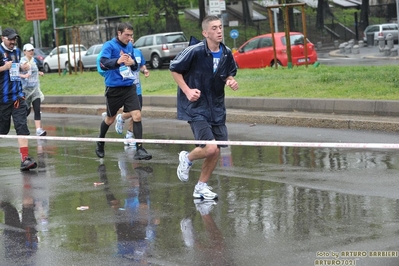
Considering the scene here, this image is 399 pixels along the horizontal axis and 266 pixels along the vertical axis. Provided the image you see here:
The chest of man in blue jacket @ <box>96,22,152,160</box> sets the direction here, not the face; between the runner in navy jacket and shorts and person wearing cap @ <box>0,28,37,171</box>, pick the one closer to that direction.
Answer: the runner in navy jacket and shorts

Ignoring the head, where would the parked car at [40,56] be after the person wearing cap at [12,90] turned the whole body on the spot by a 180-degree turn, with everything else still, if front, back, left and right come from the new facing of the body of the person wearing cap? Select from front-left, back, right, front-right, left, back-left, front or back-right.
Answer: front-right

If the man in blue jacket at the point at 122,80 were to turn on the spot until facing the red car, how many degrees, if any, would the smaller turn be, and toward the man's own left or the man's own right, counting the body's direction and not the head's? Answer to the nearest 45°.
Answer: approximately 135° to the man's own left

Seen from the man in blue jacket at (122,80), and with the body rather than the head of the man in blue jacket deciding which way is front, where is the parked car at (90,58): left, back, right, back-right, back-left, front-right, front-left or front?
back-left

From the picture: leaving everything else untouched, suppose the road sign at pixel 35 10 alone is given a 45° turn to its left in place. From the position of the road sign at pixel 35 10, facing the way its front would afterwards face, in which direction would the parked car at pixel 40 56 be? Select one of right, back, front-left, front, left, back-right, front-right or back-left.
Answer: back-left

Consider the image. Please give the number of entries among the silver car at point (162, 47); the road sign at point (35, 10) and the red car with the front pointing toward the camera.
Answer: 1

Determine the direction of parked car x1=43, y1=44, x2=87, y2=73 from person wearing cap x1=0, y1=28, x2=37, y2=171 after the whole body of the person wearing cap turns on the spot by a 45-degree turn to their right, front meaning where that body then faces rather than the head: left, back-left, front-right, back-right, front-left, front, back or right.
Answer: back

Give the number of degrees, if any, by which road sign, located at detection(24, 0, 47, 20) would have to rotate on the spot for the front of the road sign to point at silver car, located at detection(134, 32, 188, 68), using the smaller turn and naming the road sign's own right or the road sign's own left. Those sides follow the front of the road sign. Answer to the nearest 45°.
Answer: approximately 135° to the road sign's own left

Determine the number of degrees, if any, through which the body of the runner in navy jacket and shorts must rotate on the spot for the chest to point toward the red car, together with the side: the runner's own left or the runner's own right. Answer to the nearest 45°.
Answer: approximately 135° to the runner's own left
